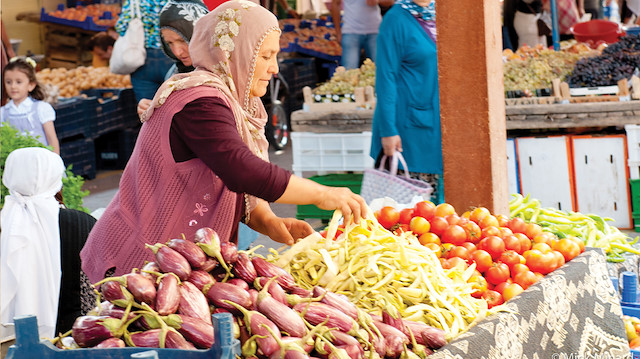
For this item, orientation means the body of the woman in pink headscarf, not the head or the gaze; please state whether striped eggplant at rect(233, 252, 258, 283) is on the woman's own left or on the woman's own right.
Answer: on the woman's own right

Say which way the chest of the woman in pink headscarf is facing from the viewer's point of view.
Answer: to the viewer's right

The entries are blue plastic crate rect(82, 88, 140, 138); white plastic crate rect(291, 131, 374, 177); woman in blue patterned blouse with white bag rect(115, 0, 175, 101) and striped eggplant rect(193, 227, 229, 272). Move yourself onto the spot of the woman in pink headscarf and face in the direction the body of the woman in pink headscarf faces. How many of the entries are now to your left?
3

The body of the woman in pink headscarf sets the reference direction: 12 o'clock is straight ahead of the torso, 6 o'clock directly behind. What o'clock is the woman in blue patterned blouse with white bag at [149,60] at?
The woman in blue patterned blouse with white bag is roughly at 9 o'clock from the woman in pink headscarf.

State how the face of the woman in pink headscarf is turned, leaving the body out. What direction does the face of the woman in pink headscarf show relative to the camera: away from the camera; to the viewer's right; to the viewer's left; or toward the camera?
to the viewer's right

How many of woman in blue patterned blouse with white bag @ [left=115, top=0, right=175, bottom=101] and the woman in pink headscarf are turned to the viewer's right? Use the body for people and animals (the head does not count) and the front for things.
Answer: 1

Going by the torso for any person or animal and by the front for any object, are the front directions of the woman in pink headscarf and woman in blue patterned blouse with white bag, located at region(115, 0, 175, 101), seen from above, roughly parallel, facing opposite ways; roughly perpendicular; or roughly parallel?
roughly perpendicular
